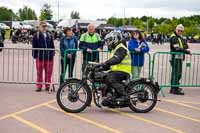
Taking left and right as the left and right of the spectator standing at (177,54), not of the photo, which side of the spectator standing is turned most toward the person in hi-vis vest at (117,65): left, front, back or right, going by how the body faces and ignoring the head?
right

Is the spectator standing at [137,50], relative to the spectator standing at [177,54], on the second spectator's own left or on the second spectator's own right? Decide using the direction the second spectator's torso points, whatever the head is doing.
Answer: on the second spectator's own right

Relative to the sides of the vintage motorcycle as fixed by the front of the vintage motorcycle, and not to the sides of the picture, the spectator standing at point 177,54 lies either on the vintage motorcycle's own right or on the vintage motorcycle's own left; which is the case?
on the vintage motorcycle's own right

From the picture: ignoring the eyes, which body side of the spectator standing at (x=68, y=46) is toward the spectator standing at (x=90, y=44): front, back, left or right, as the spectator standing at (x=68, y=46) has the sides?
left

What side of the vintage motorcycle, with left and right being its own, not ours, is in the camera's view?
left

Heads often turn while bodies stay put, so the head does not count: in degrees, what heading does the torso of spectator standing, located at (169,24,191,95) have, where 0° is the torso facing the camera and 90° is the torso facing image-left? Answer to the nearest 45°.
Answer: approximately 315°

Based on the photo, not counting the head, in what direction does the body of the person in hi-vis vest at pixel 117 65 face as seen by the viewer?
to the viewer's left

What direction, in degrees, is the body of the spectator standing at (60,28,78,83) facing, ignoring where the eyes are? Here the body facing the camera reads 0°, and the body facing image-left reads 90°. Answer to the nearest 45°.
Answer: approximately 0°
